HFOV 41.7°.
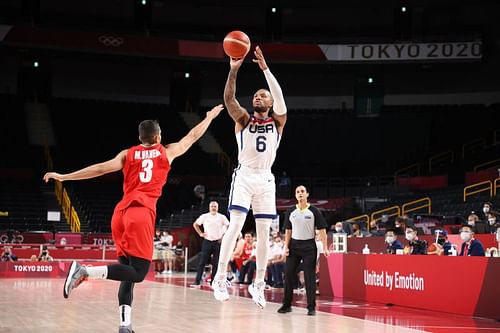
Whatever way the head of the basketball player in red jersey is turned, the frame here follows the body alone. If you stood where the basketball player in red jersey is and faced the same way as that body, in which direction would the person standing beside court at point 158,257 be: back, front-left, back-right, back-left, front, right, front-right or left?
front-left

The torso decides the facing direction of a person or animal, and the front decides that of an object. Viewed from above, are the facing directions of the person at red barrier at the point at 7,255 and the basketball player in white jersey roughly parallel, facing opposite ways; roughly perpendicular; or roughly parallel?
roughly parallel

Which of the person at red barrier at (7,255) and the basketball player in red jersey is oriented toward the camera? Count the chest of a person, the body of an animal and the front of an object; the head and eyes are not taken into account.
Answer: the person at red barrier

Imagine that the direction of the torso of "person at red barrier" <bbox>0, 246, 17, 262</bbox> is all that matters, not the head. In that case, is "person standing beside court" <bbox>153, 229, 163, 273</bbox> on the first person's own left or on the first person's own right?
on the first person's own left

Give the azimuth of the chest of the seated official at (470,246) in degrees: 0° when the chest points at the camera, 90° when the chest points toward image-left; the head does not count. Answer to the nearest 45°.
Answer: approximately 45°

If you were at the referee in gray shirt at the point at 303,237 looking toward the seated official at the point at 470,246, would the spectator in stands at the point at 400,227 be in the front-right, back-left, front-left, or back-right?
front-left

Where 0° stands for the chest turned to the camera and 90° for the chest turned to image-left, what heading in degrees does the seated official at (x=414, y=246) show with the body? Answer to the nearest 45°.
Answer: approximately 45°

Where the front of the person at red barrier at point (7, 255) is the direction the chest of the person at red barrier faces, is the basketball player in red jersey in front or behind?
in front

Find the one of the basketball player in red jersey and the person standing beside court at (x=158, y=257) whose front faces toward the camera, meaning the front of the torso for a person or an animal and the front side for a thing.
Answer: the person standing beside court

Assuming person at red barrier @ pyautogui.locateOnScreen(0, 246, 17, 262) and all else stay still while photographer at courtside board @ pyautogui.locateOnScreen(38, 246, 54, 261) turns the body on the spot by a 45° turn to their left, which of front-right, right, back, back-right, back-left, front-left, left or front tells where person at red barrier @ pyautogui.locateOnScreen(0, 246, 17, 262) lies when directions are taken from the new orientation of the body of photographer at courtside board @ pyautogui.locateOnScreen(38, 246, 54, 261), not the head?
back-right

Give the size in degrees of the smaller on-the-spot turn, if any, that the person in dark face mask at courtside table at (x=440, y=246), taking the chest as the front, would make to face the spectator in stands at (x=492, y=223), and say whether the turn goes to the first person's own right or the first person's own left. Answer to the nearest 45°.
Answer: approximately 135° to the first person's own right

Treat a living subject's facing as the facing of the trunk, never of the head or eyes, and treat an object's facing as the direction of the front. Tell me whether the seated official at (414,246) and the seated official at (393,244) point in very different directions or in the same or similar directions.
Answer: same or similar directions

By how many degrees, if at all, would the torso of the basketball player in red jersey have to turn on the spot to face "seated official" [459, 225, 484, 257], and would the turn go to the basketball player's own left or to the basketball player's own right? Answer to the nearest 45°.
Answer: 0° — they already face them

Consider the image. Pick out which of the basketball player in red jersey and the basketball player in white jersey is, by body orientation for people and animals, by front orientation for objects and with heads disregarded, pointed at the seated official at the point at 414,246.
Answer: the basketball player in red jersey

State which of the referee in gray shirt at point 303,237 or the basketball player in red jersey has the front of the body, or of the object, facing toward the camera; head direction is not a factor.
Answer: the referee in gray shirt

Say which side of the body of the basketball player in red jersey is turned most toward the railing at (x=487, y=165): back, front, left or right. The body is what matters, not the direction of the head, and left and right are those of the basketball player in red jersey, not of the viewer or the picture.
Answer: front

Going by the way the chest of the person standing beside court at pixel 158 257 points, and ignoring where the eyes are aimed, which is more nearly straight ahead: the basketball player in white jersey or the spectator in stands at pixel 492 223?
the basketball player in white jersey

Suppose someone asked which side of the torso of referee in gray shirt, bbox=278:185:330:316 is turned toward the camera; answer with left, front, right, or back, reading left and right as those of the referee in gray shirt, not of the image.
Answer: front

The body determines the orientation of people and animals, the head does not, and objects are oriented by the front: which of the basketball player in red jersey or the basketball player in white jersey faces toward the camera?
the basketball player in white jersey
